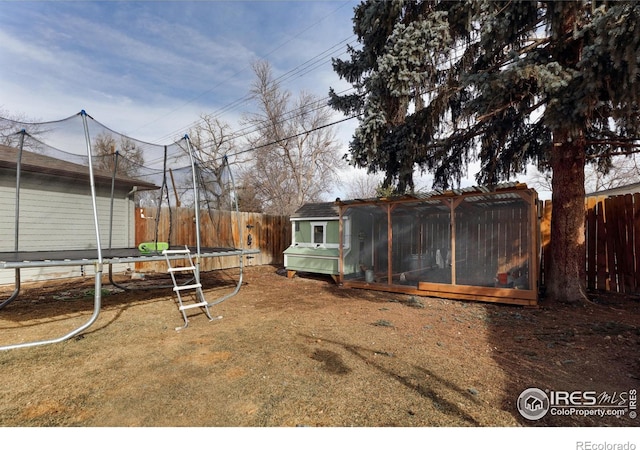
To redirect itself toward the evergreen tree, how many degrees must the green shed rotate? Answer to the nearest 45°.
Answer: approximately 45° to its left

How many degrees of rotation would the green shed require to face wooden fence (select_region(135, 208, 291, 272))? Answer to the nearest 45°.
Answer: approximately 90° to its right

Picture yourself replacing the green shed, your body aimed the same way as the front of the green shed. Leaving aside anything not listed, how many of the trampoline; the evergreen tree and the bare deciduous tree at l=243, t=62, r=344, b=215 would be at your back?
1

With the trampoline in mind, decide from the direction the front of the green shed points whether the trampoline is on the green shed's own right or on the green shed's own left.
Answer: on the green shed's own right

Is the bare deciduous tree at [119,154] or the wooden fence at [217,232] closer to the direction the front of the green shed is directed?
the wooden fence

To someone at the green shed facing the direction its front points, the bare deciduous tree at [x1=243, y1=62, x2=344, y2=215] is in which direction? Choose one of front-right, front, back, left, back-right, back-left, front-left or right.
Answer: back

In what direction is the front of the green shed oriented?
toward the camera

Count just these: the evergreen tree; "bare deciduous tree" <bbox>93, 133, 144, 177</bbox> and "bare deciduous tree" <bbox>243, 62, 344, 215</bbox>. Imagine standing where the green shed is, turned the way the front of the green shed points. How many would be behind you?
2

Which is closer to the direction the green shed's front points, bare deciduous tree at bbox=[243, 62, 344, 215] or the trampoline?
the trampoline

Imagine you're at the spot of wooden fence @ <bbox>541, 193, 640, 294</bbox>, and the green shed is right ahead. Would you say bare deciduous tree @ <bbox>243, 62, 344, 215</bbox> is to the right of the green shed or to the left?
right

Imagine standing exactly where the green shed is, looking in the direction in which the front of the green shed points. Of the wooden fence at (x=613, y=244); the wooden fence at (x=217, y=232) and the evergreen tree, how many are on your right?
1
